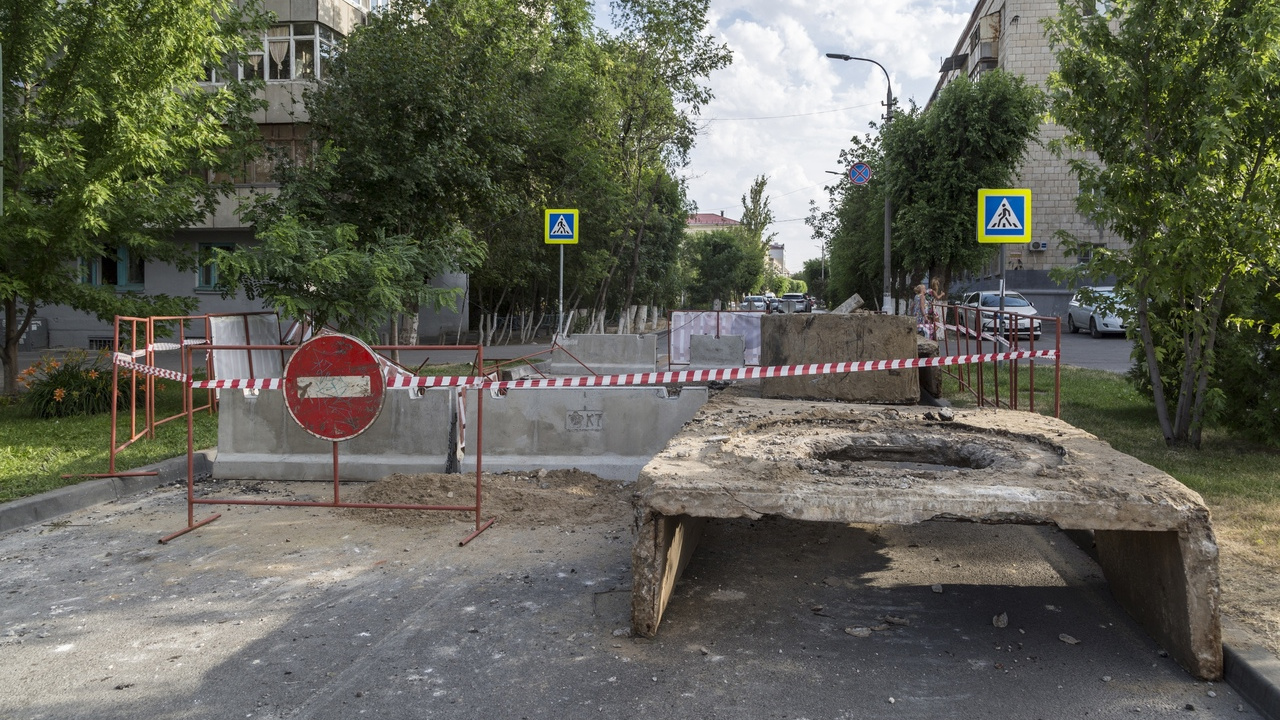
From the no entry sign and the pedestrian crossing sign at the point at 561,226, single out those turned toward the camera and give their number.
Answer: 2

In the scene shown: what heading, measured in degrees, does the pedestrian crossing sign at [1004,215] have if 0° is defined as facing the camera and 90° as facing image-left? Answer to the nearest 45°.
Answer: approximately 0°

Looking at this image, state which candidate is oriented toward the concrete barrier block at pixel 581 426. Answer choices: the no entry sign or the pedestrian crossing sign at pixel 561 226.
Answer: the pedestrian crossing sign

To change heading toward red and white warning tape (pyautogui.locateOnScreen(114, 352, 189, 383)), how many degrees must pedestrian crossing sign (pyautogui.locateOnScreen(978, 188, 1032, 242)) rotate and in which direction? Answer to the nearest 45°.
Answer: approximately 45° to its right

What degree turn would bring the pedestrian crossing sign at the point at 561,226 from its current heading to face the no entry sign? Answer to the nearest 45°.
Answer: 0° — it already faces it

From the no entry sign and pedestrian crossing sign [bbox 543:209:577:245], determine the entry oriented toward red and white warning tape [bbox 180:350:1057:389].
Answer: the pedestrian crossing sign

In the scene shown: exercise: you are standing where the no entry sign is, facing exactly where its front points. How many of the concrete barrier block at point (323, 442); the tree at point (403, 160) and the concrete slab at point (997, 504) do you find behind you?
2

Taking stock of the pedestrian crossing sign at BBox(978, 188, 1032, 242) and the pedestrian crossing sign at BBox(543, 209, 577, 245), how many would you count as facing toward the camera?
2

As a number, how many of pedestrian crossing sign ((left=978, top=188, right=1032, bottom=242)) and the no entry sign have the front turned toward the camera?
2
